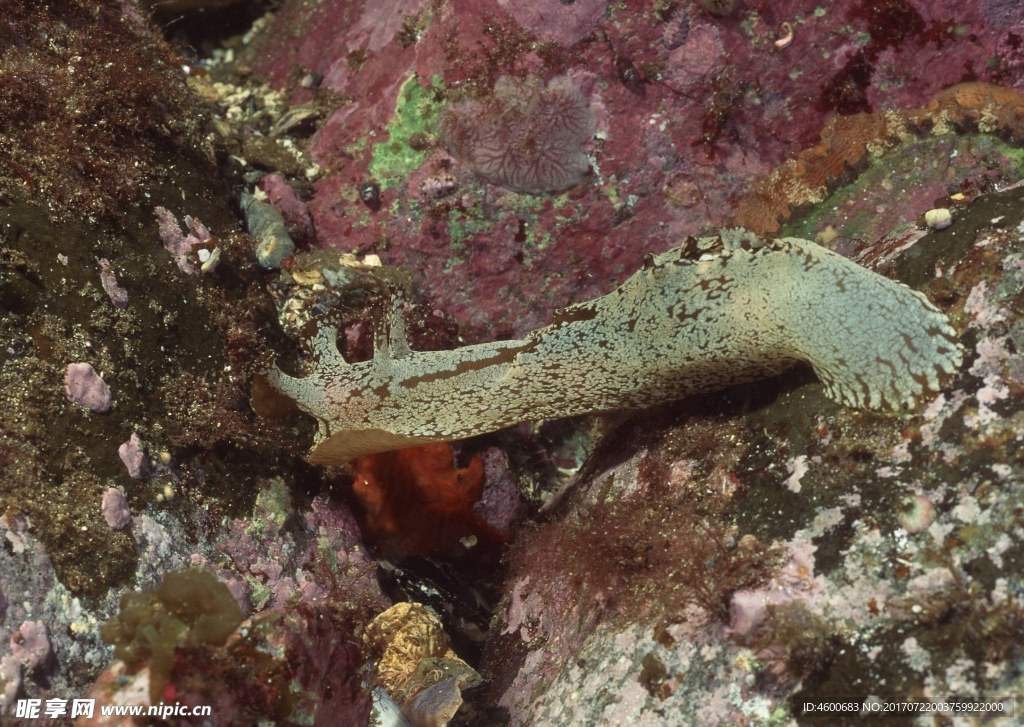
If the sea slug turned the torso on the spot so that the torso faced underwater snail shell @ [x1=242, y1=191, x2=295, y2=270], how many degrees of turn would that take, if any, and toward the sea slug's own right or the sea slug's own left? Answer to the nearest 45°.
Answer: approximately 45° to the sea slug's own right

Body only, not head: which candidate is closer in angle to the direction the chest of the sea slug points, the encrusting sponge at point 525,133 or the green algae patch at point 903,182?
the encrusting sponge

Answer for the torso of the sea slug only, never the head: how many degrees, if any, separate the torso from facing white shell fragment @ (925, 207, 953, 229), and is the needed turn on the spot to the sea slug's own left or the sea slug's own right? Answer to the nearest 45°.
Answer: approximately 180°

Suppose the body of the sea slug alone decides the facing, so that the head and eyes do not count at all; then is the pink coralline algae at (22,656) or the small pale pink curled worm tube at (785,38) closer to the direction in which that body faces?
the pink coralline algae

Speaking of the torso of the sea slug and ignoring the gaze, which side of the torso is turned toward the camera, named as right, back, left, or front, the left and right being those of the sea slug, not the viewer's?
left

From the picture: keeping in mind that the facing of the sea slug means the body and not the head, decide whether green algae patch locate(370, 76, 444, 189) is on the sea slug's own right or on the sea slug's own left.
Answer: on the sea slug's own right
